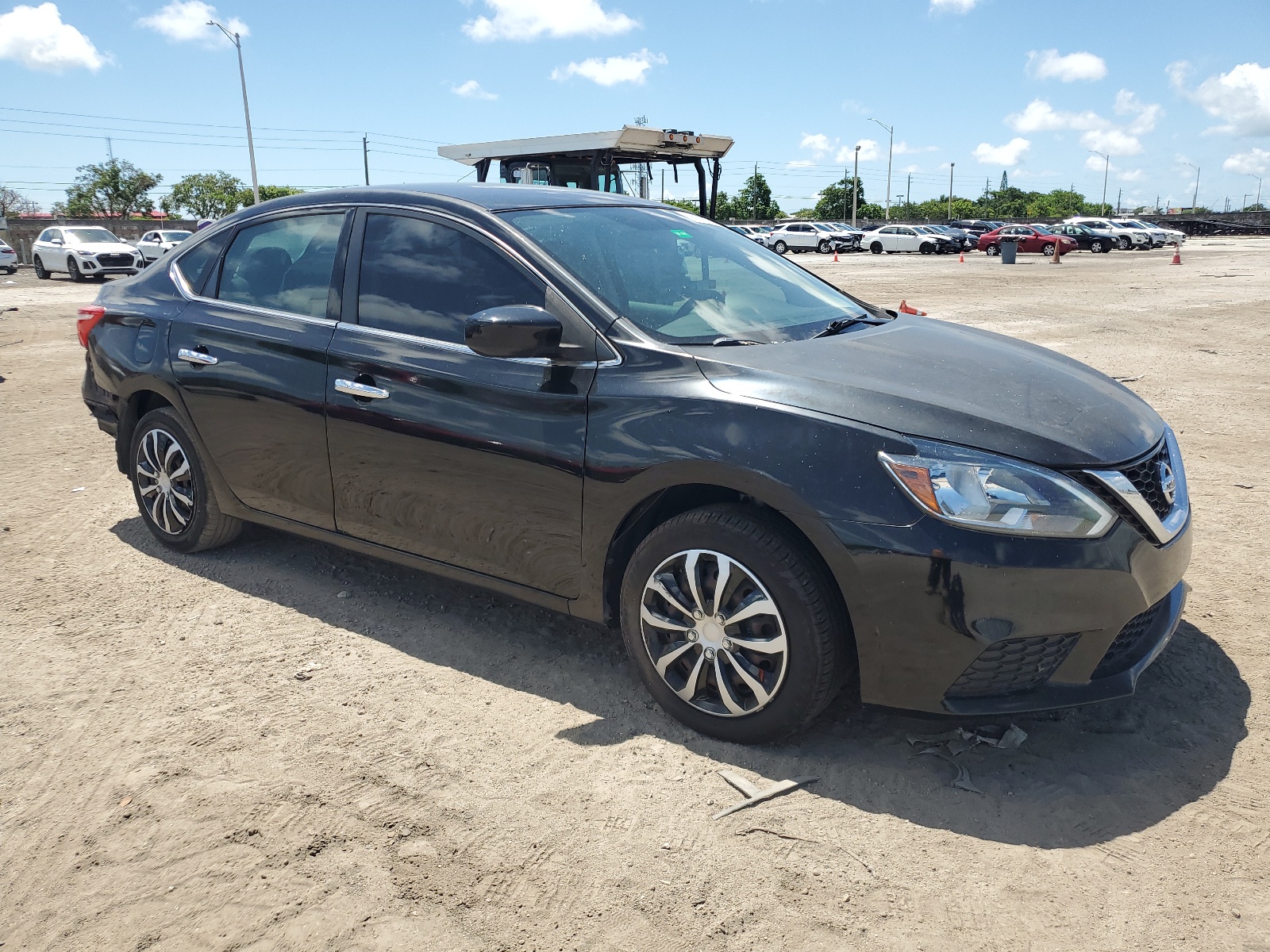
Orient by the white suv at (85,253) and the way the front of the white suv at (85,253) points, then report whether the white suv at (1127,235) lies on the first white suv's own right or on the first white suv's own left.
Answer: on the first white suv's own left

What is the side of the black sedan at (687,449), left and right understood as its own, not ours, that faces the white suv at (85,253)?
back

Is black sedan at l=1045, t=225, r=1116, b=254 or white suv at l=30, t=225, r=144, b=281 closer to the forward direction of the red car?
the black sedan

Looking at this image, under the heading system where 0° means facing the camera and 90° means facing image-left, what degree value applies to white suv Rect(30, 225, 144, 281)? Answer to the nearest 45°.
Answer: approximately 315°

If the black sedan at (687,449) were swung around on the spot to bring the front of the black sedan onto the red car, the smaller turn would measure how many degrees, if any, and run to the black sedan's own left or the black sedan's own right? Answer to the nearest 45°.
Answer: approximately 135° to the black sedan's own left

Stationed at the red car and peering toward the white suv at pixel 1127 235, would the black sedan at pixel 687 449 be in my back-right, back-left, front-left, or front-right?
back-right

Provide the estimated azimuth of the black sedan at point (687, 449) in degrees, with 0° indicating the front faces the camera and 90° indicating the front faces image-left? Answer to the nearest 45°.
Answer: approximately 315°
